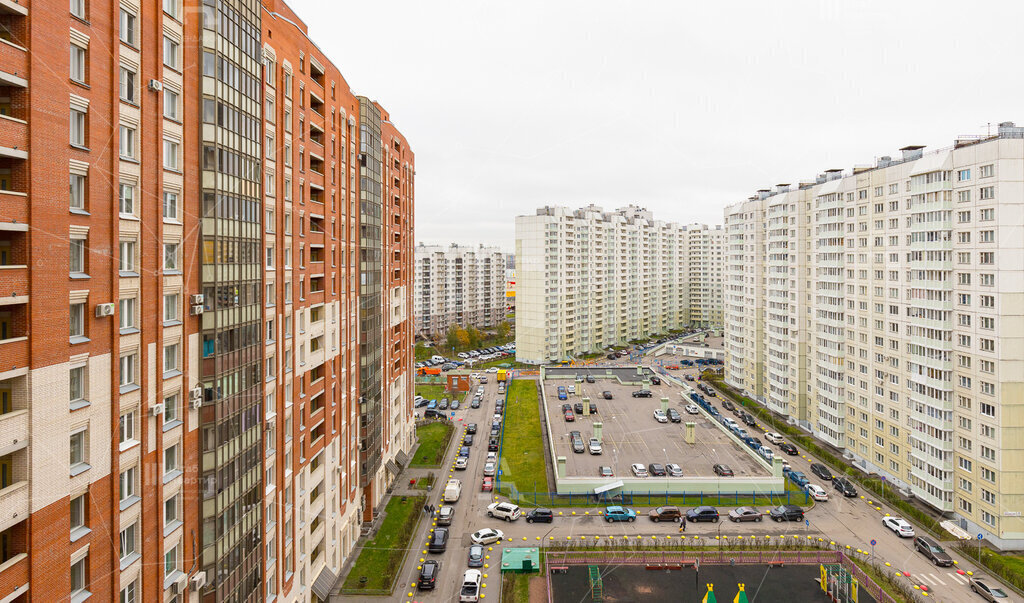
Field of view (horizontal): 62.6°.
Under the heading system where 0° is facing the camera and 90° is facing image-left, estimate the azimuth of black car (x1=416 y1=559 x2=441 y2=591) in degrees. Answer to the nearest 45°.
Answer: approximately 180°

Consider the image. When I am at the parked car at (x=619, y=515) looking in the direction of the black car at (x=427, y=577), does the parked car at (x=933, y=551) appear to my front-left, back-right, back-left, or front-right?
back-left

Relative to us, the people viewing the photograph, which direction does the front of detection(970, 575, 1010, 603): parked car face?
facing the viewer and to the right of the viewer

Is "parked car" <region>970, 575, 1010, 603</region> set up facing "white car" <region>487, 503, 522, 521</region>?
no

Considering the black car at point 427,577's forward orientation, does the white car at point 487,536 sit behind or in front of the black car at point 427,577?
in front

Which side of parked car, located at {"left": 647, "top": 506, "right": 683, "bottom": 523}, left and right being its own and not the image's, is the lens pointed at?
left

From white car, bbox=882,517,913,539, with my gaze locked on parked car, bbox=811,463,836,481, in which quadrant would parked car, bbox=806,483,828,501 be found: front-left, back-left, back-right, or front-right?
front-left

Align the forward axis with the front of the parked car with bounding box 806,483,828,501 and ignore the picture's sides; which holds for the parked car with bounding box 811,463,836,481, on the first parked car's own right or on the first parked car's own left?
on the first parked car's own right

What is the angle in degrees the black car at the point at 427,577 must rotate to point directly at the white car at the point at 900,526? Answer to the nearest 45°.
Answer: approximately 90° to its right

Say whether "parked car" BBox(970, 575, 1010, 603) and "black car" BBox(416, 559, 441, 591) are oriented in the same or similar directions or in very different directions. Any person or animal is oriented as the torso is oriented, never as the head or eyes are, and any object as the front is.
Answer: very different directions

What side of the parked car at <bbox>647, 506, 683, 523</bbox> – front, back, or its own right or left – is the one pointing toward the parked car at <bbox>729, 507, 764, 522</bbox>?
back

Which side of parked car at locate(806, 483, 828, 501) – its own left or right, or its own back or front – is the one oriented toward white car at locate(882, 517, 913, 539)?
back

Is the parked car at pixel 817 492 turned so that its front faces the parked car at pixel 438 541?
no
